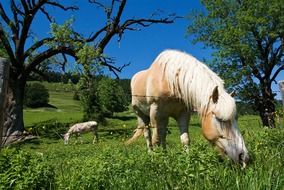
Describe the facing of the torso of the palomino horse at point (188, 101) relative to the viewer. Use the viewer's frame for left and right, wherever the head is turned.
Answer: facing the viewer and to the right of the viewer

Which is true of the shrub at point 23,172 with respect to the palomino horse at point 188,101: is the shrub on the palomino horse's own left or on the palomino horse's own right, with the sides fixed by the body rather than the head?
on the palomino horse's own right

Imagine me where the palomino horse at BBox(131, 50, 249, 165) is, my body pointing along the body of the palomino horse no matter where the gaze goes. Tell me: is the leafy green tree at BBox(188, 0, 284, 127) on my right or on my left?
on my left
